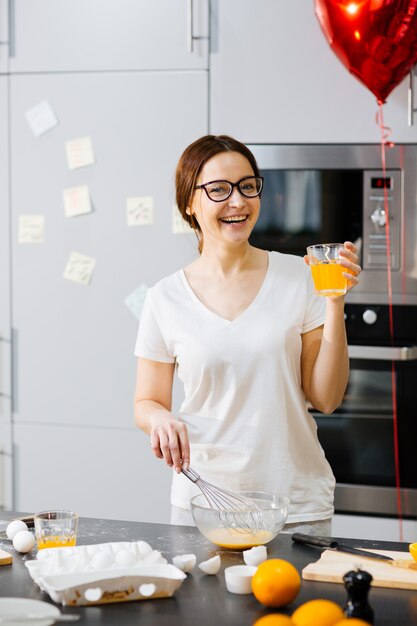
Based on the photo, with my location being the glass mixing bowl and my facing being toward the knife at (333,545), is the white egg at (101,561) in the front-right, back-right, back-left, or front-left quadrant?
back-right

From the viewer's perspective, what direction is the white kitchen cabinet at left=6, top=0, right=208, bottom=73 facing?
toward the camera

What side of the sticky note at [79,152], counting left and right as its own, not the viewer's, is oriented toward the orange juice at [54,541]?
front

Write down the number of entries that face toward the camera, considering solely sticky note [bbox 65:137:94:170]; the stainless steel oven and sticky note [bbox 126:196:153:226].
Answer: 3

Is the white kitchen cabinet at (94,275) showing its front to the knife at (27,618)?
yes

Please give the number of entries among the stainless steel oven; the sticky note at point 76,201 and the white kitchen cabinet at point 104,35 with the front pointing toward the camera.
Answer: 3

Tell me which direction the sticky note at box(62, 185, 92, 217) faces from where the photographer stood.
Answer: facing the viewer

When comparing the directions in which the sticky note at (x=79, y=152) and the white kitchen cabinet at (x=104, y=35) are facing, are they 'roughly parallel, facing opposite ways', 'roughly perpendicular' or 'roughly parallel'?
roughly parallel

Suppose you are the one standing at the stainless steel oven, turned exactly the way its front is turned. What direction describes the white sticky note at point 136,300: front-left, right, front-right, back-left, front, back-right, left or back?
right

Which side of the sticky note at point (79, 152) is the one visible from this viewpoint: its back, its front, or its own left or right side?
front

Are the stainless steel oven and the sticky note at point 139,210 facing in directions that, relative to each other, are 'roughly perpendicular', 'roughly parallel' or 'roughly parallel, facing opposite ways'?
roughly parallel

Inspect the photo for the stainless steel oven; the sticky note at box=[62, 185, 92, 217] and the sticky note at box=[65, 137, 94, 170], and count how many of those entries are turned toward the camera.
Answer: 3

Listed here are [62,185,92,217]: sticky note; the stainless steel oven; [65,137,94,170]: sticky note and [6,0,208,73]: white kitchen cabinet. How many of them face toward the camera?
4

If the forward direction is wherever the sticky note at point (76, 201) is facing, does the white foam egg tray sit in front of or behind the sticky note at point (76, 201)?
in front

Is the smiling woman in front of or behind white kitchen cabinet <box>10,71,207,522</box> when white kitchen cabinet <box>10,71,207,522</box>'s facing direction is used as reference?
in front
